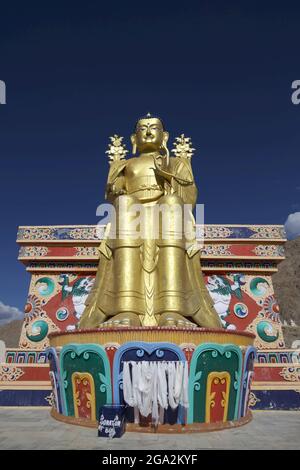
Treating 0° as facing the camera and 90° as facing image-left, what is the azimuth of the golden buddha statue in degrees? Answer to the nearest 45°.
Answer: approximately 0°
